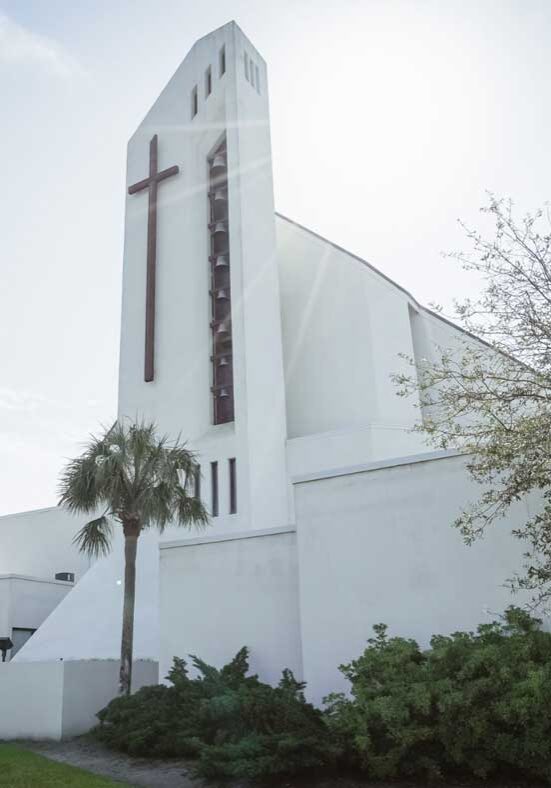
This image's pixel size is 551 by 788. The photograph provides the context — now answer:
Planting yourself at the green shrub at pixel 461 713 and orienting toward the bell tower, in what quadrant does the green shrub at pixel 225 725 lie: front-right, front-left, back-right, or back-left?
front-left

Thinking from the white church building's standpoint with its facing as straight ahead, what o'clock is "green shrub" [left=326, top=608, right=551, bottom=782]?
The green shrub is roughly at 10 o'clock from the white church building.

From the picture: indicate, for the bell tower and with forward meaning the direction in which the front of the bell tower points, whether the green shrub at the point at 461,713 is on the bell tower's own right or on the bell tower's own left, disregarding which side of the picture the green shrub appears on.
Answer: on the bell tower's own left

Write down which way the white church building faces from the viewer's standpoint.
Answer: facing the viewer and to the left of the viewer
